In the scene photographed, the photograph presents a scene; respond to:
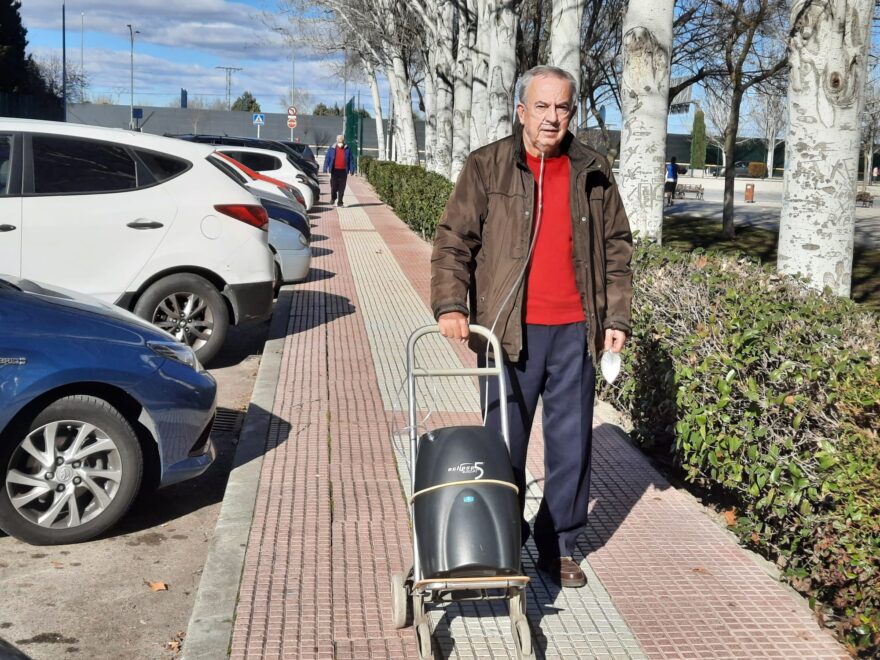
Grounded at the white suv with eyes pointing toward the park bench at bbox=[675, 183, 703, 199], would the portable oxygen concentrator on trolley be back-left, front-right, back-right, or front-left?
back-right

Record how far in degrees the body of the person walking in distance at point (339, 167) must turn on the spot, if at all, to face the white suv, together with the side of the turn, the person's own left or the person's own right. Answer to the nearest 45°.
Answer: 0° — they already face it

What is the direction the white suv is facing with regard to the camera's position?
facing to the left of the viewer

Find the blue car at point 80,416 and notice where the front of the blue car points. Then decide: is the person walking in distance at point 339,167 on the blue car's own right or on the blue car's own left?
on the blue car's own left

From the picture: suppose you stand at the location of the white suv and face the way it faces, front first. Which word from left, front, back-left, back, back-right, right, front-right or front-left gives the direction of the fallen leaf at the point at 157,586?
left

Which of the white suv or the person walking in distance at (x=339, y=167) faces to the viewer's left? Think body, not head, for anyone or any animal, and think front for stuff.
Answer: the white suv

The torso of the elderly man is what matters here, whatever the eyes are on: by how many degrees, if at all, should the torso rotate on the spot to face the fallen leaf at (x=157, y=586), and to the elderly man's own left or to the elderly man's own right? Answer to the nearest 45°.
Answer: approximately 90° to the elderly man's own right

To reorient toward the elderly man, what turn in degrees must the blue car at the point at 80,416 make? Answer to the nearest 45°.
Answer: approximately 45° to its right

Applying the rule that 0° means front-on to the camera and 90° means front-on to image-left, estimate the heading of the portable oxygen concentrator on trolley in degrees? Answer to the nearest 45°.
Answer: approximately 0°

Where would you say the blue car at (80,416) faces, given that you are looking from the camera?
facing to the right of the viewer

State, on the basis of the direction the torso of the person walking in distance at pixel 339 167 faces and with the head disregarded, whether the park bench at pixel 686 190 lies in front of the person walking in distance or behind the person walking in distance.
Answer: behind

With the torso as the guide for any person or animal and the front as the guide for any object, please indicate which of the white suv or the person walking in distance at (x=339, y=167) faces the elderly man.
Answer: the person walking in distance

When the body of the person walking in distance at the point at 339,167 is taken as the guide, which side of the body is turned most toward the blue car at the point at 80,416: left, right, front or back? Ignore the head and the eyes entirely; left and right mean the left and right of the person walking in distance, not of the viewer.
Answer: front

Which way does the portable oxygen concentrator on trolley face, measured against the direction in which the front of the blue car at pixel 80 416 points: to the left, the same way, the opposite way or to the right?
to the right

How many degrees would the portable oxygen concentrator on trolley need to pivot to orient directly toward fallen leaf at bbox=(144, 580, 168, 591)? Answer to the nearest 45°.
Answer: approximately 135° to its right

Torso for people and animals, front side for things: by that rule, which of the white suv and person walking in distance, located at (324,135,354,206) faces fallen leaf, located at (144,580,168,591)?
the person walking in distance
